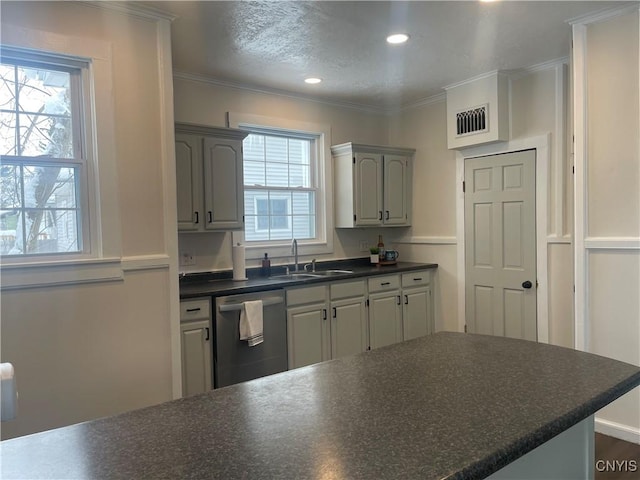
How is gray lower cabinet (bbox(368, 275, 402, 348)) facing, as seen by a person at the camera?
facing the viewer and to the right of the viewer

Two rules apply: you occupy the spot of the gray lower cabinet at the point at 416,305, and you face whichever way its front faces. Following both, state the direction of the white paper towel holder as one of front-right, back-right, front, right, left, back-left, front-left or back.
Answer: right

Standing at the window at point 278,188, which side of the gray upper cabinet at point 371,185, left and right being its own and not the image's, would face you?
right

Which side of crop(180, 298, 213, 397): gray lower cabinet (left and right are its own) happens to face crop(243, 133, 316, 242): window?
left

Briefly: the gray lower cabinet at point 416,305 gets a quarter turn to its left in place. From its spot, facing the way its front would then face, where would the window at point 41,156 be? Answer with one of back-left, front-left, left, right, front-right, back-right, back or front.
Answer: back

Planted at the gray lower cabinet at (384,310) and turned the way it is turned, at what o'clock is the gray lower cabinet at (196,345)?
the gray lower cabinet at (196,345) is roughly at 3 o'clock from the gray lower cabinet at (384,310).

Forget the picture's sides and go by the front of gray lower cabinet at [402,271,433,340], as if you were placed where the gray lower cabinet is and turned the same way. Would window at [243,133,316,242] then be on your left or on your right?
on your right

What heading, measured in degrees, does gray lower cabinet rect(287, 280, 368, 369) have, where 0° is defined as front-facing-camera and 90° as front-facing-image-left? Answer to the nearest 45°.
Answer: approximately 315°

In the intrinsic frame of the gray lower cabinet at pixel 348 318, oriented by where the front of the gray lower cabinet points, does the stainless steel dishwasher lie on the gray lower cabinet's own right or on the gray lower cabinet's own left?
on the gray lower cabinet's own right

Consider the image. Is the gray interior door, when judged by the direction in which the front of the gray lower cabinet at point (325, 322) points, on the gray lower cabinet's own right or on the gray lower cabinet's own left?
on the gray lower cabinet's own left
